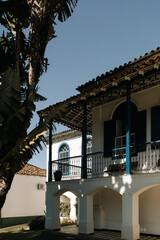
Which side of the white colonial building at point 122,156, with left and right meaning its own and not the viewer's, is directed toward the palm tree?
front

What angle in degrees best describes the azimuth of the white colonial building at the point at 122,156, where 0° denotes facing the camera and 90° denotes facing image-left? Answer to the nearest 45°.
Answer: approximately 45°
